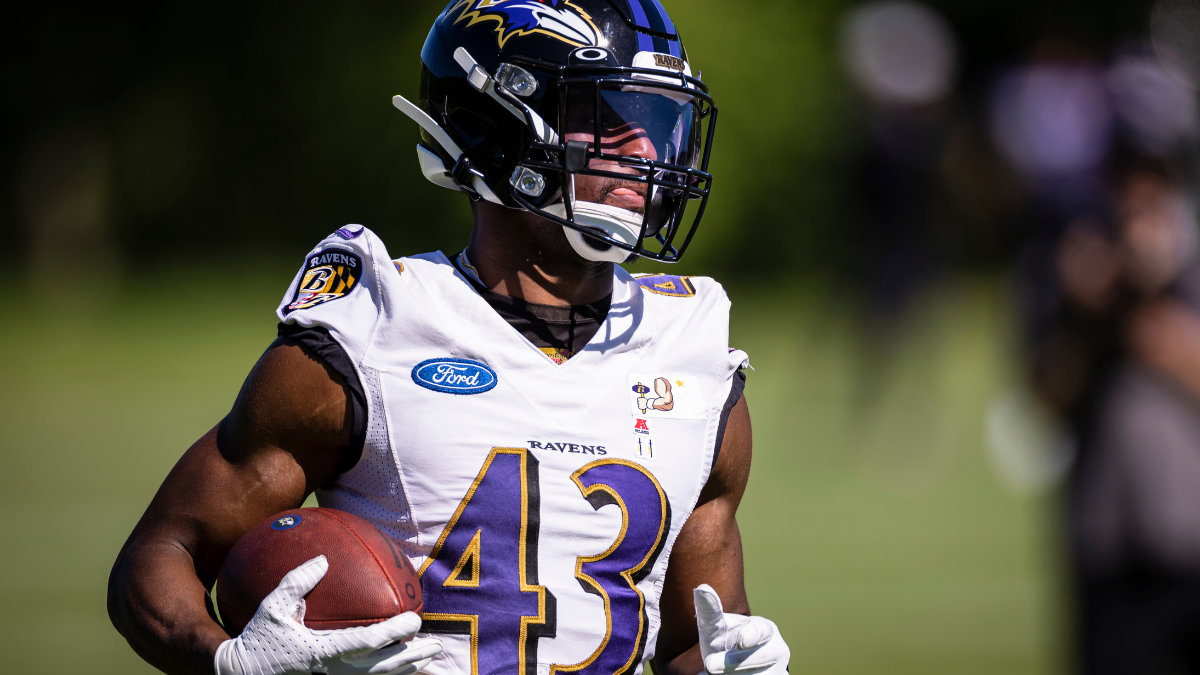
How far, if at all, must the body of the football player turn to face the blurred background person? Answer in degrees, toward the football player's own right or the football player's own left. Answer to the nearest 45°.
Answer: approximately 90° to the football player's own left

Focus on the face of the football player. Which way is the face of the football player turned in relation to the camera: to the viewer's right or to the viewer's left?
to the viewer's right

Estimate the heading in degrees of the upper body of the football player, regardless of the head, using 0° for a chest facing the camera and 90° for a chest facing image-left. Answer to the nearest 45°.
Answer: approximately 315°
